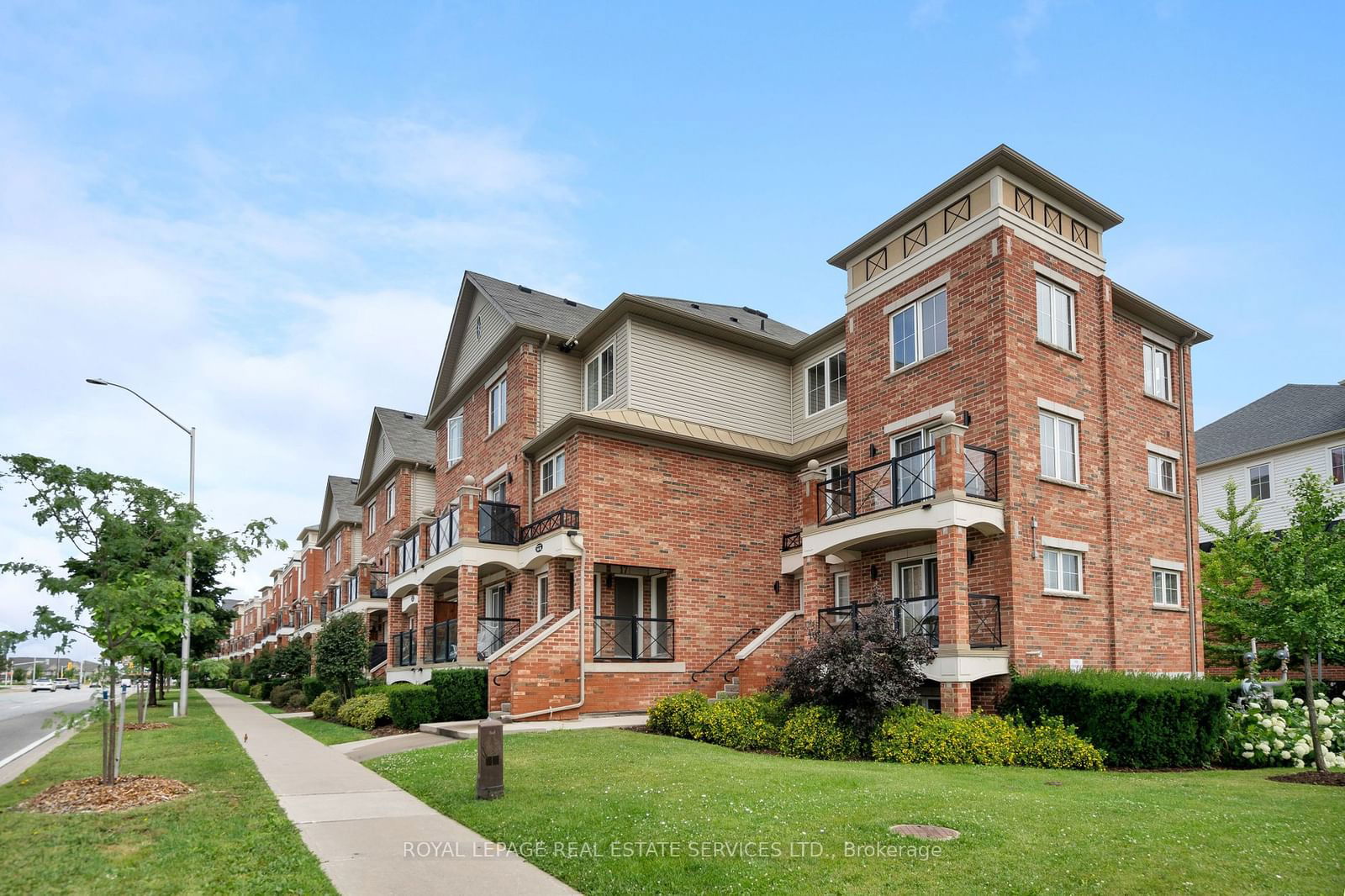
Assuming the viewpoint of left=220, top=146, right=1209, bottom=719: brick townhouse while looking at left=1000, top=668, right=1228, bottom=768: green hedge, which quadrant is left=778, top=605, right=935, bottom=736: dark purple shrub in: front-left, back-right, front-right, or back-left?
front-right

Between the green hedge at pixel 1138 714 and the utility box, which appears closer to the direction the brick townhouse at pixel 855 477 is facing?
the utility box

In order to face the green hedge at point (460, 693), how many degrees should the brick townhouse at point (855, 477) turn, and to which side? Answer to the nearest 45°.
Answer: approximately 45° to its right

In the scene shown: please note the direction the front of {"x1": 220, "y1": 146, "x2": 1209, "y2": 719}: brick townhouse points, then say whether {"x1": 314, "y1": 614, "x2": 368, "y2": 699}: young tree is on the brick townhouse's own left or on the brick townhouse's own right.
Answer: on the brick townhouse's own right

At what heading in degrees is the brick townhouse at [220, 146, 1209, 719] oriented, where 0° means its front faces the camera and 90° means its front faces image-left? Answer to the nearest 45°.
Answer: approximately 45°

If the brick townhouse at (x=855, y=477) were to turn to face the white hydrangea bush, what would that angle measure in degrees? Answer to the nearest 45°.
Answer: approximately 90° to its left

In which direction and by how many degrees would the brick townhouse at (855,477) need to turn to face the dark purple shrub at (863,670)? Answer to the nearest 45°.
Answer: approximately 45° to its left

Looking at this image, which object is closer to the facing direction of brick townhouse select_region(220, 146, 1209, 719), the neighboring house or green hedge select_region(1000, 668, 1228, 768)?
the green hedge

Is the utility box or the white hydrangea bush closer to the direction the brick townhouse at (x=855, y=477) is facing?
the utility box

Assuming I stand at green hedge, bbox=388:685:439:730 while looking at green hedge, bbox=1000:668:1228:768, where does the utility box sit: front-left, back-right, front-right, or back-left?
front-right

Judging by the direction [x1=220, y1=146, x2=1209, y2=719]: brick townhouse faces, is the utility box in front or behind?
in front
